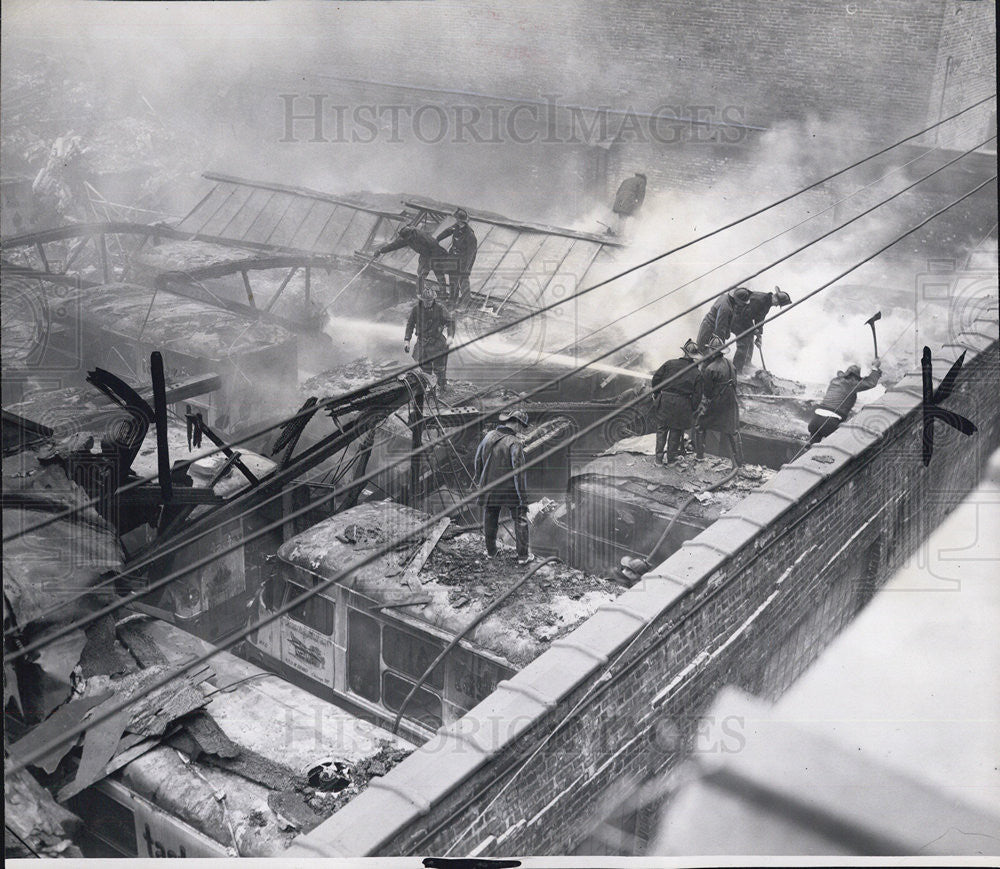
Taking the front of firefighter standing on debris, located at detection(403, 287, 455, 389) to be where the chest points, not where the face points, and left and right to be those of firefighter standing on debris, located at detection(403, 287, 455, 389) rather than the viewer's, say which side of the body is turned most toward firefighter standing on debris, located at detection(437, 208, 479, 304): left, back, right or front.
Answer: back

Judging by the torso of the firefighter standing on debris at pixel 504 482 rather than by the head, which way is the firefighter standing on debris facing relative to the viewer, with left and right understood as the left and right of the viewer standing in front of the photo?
facing away from the viewer and to the right of the viewer

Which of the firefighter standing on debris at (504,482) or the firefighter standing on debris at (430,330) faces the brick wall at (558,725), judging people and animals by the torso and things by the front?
the firefighter standing on debris at (430,330)

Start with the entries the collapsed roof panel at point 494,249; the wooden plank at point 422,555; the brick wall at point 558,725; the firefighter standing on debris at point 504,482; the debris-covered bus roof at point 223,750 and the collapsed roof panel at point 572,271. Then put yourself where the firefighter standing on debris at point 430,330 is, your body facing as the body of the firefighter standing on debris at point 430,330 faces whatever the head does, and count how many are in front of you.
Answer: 4

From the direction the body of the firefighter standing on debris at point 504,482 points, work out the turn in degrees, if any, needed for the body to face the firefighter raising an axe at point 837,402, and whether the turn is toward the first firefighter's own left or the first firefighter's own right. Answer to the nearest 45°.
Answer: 0° — they already face them

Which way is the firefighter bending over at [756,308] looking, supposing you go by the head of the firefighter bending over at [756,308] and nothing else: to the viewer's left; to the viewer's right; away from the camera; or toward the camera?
to the viewer's right

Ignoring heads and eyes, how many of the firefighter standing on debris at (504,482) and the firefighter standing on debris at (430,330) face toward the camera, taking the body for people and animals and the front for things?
1

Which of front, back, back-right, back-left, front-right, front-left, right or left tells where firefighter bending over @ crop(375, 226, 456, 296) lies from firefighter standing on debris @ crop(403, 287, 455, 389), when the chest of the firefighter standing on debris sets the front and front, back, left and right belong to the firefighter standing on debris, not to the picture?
back

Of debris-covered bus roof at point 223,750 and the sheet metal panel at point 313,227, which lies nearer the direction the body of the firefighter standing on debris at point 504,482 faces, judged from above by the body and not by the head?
the sheet metal panel

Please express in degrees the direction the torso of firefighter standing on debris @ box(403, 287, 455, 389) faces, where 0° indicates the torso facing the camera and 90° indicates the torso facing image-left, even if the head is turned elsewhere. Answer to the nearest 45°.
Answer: approximately 0°

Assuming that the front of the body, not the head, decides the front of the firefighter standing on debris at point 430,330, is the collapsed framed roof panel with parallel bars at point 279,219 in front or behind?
behind
